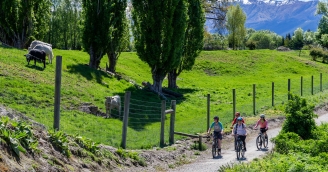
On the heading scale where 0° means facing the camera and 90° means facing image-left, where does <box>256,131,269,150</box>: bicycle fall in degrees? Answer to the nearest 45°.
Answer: approximately 45°

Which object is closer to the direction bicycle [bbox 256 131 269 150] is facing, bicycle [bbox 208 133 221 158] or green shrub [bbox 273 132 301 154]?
the bicycle

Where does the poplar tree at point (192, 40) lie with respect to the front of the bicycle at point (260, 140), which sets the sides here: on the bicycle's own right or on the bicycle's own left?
on the bicycle's own right

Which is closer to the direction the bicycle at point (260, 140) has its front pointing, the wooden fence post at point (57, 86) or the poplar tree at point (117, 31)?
the wooden fence post

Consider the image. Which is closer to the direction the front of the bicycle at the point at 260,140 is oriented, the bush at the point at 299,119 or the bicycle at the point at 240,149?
the bicycle

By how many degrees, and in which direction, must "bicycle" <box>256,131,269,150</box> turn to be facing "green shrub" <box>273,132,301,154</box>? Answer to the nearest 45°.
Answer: approximately 45° to its left

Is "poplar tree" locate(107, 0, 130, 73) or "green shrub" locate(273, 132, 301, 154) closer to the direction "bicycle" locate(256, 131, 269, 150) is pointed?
the green shrub
